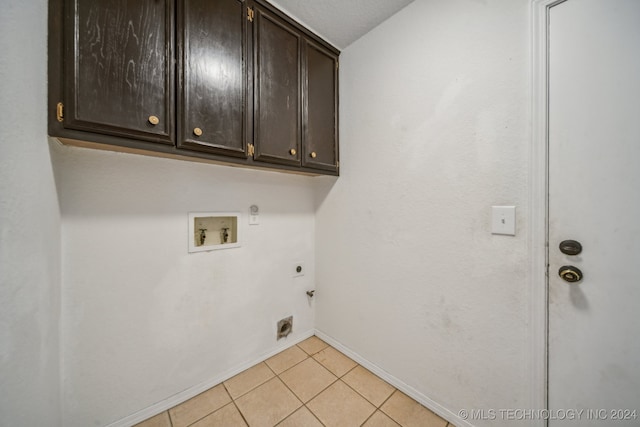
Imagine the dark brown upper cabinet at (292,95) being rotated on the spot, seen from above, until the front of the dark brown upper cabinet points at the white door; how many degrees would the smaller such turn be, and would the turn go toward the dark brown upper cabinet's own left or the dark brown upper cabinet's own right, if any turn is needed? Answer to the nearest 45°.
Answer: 0° — it already faces it

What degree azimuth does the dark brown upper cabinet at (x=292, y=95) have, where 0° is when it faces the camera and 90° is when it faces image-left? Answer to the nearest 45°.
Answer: approximately 315°
